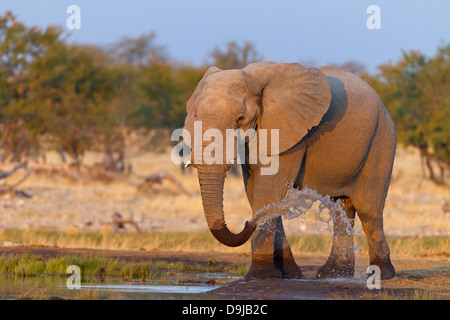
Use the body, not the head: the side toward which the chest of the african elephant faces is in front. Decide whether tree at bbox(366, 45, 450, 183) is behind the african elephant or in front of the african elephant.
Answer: behind

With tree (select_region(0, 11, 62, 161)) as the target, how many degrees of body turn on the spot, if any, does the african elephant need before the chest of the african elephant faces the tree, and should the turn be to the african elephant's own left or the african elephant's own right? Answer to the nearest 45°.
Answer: approximately 90° to the african elephant's own right

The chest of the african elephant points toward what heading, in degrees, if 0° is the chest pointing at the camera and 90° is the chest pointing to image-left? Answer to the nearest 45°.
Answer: approximately 45°
